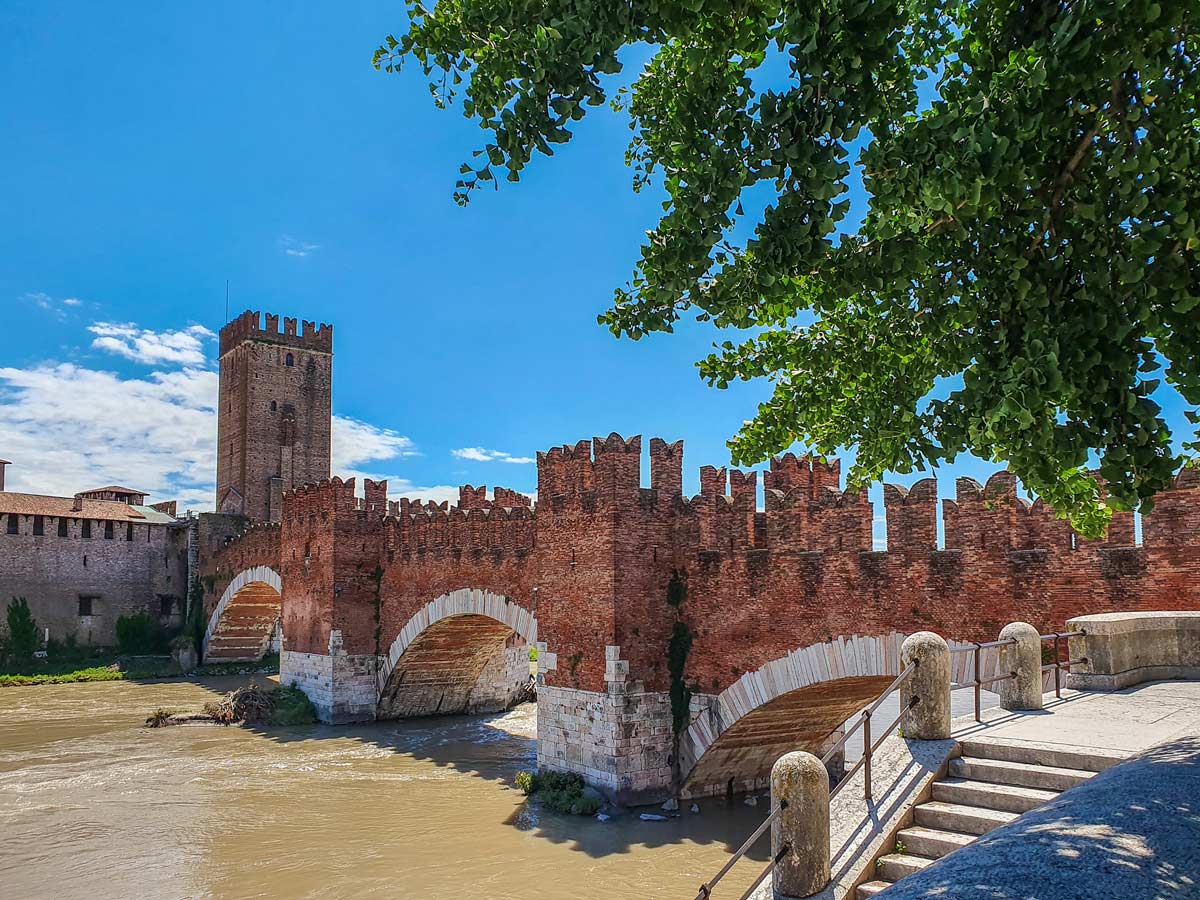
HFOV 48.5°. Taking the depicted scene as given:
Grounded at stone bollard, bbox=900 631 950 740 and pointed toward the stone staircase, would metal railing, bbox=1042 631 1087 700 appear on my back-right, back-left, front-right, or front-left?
back-left

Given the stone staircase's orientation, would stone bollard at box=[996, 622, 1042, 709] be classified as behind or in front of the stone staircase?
behind

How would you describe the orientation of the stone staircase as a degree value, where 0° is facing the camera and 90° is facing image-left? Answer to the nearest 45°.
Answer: approximately 45°

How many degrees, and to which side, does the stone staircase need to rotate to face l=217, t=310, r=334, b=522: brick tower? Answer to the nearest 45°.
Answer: approximately 90° to its right

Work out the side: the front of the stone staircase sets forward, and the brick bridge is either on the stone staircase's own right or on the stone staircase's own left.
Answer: on the stone staircase's own right

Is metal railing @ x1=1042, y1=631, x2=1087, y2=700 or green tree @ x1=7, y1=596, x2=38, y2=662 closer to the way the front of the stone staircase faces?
the green tree
